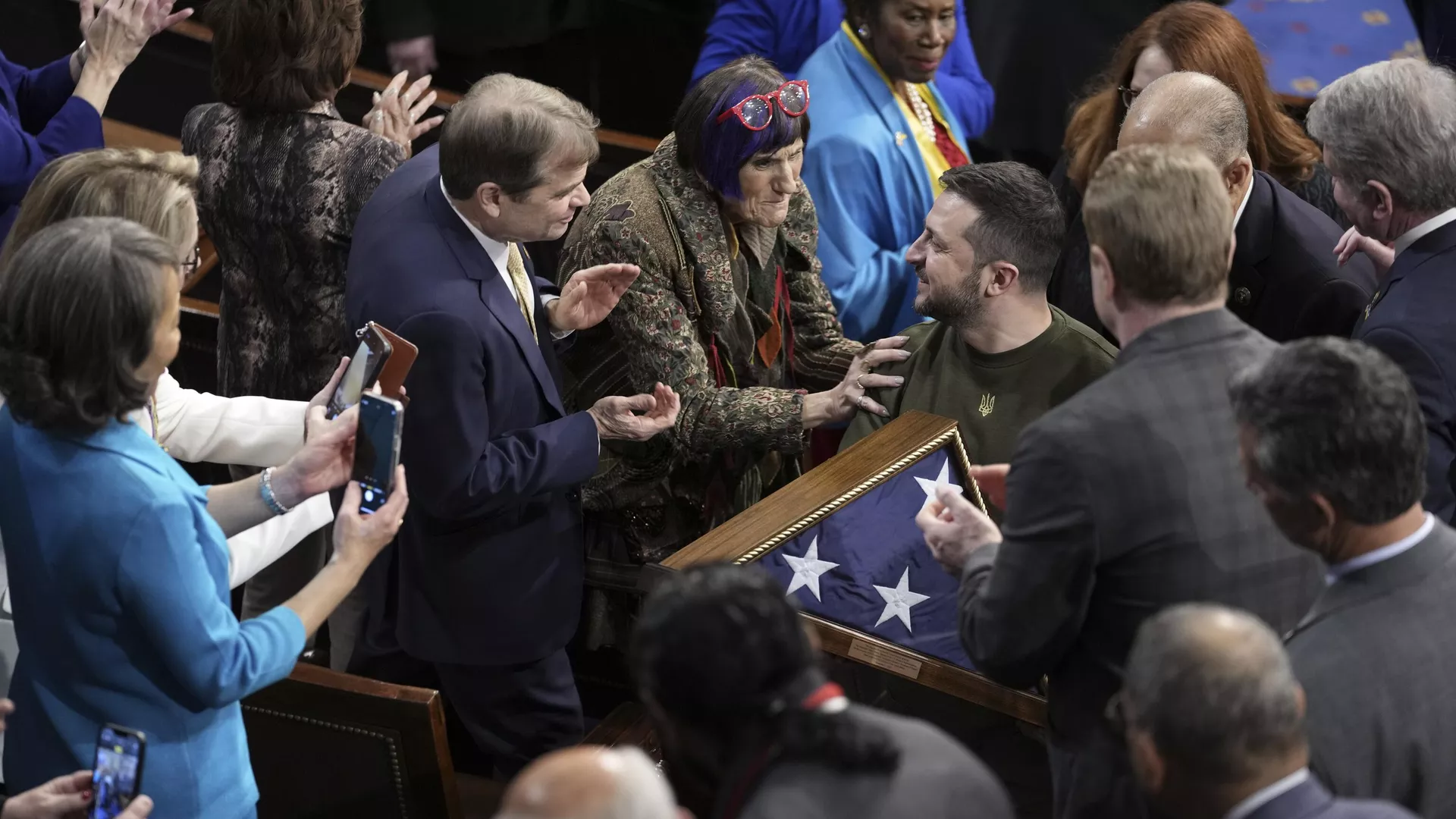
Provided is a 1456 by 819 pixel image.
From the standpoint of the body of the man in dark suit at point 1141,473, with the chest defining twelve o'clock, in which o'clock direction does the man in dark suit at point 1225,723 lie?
the man in dark suit at point 1225,723 is roughly at 7 o'clock from the man in dark suit at point 1141,473.

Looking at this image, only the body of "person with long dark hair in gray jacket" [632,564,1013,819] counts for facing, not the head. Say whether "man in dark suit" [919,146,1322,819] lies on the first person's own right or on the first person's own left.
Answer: on the first person's own right

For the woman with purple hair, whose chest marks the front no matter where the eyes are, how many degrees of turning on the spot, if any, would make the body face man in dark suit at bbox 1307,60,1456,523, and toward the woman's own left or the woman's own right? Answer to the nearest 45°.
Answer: approximately 45° to the woman's own left

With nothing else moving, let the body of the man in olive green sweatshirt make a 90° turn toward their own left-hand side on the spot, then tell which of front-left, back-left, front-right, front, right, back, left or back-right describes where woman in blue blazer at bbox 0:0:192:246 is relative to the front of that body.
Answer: back-right

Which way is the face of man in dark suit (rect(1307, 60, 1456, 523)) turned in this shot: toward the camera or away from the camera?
away from the camera

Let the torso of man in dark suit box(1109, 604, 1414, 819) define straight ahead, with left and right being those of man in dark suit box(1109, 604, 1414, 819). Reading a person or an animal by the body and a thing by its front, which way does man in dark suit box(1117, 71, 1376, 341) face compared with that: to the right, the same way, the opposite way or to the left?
to the left

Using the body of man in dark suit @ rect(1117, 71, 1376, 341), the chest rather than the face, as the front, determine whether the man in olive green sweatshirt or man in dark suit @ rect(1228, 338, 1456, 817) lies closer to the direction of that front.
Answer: the man in olive green sweatshirt

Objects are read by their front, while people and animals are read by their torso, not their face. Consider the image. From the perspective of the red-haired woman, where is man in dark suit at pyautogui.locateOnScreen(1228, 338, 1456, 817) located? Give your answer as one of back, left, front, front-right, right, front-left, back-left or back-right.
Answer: front-left

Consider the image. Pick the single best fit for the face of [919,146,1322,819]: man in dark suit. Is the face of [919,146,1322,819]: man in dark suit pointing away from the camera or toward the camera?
away from the camera

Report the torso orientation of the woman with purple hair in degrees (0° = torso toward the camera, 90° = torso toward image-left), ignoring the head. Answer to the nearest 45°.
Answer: approximately 315°

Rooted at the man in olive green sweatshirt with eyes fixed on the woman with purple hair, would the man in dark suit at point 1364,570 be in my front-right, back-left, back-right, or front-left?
back-left

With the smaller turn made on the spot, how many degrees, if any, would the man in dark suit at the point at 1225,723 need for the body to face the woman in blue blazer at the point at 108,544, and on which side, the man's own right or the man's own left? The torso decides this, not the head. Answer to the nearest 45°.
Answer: approximately 45° to the man's own left

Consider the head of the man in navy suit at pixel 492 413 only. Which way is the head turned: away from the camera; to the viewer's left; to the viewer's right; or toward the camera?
to the viewer's right
